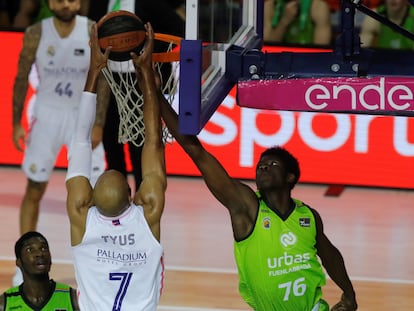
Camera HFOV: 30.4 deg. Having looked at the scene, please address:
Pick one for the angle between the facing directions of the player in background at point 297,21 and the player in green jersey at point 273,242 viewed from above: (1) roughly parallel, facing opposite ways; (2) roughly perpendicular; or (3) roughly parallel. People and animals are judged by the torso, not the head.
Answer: roughly parallel

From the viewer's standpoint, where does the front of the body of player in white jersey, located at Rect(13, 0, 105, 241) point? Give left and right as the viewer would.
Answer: facing the viewer

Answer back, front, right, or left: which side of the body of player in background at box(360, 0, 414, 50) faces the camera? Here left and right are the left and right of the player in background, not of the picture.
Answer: front

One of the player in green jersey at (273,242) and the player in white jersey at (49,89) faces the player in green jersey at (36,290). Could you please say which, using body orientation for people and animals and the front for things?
the player in white jersey

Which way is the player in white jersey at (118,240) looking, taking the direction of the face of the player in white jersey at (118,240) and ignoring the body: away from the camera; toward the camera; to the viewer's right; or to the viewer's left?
away from the camera

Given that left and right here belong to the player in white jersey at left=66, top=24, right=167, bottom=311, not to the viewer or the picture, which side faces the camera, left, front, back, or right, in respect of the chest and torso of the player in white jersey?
back

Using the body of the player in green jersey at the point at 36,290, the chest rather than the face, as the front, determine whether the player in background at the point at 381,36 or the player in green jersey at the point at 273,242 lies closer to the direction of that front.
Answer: the player in green jersey

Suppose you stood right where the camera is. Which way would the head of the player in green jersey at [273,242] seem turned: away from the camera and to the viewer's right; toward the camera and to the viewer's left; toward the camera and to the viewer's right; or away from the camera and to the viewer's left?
toward the camera and to the viewer's left

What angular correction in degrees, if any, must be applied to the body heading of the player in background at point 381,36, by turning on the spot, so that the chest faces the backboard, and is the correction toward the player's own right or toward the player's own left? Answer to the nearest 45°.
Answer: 0° — they already face it

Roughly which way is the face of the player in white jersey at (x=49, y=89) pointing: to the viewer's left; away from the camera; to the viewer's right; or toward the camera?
toward the camera

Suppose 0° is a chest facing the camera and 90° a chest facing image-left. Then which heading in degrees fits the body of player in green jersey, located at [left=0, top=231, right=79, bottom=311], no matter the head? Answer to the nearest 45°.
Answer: approximately 0°

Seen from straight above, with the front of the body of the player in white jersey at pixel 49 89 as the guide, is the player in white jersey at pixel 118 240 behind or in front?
in front

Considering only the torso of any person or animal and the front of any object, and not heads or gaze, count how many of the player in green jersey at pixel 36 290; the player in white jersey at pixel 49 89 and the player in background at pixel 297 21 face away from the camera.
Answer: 0

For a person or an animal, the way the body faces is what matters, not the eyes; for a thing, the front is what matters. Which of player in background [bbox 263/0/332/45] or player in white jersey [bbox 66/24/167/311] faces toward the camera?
the player in background

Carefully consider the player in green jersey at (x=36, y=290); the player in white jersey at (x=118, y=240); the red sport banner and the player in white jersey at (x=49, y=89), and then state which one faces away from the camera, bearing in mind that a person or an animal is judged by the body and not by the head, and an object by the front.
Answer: the player in white jersey at (x=118, y=240)

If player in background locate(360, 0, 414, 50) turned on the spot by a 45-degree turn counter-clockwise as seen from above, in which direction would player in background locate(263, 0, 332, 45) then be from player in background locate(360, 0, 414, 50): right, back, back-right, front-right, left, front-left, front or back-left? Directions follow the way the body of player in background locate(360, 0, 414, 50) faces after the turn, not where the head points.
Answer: back-right

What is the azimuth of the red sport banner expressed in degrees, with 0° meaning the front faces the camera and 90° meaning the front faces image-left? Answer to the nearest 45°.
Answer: approximately 0°
